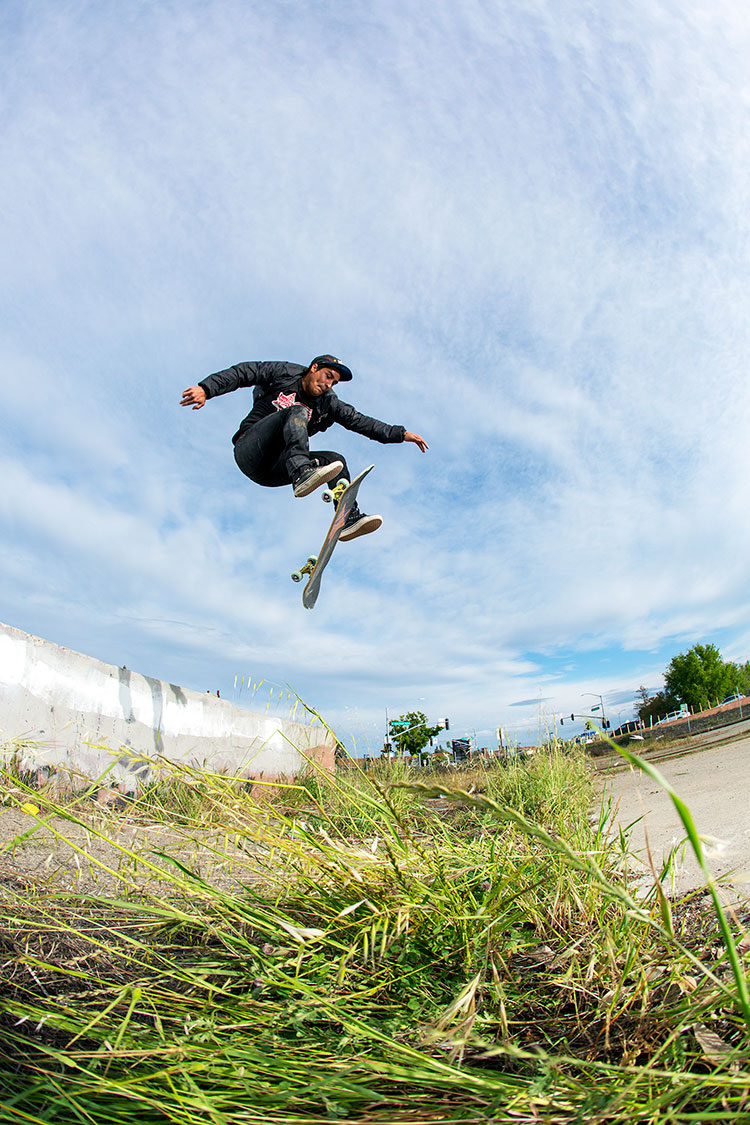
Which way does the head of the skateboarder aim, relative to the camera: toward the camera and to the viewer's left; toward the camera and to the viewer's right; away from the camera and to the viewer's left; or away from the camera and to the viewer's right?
toward the camera and to the viewer's right

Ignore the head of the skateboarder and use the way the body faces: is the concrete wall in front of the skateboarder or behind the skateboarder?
behind
